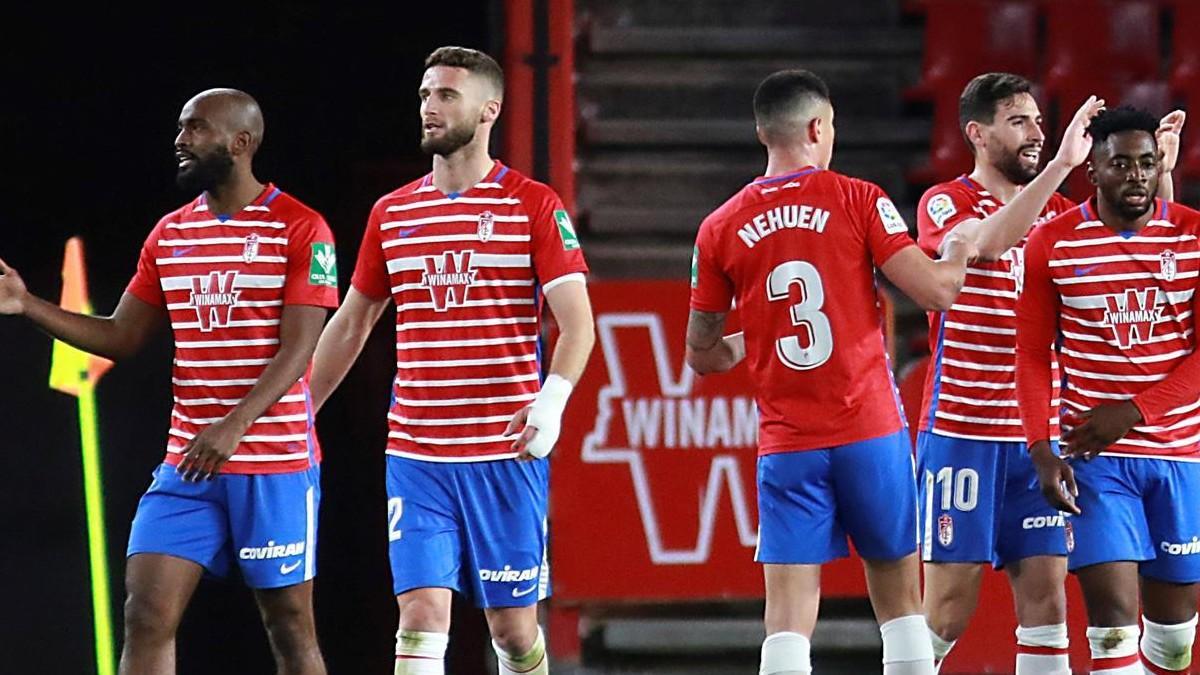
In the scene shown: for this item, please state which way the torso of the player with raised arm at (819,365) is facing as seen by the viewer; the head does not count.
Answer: away from the camera

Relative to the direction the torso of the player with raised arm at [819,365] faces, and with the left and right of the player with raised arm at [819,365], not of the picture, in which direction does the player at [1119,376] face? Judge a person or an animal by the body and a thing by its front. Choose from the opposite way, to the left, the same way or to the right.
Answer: the opposite way

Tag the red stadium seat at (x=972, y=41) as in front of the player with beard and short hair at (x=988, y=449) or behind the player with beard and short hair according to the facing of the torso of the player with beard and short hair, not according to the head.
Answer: behind

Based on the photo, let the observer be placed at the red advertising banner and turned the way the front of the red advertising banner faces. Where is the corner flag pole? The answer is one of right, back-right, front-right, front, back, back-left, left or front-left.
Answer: right

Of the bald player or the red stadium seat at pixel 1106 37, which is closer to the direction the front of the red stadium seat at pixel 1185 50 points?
the bald player

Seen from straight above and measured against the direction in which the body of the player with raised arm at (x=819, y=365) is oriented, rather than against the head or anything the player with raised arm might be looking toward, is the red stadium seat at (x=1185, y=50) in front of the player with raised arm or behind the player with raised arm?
in front

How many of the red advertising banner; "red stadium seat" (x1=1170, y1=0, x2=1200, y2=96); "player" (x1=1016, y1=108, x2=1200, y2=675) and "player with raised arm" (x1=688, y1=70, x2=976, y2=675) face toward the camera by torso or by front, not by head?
3

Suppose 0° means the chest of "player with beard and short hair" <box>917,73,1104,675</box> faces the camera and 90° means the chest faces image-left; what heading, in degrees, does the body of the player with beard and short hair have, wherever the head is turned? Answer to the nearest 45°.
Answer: approximately 315°

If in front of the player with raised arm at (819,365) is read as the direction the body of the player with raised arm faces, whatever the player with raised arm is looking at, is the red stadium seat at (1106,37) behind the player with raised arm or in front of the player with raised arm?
in front
